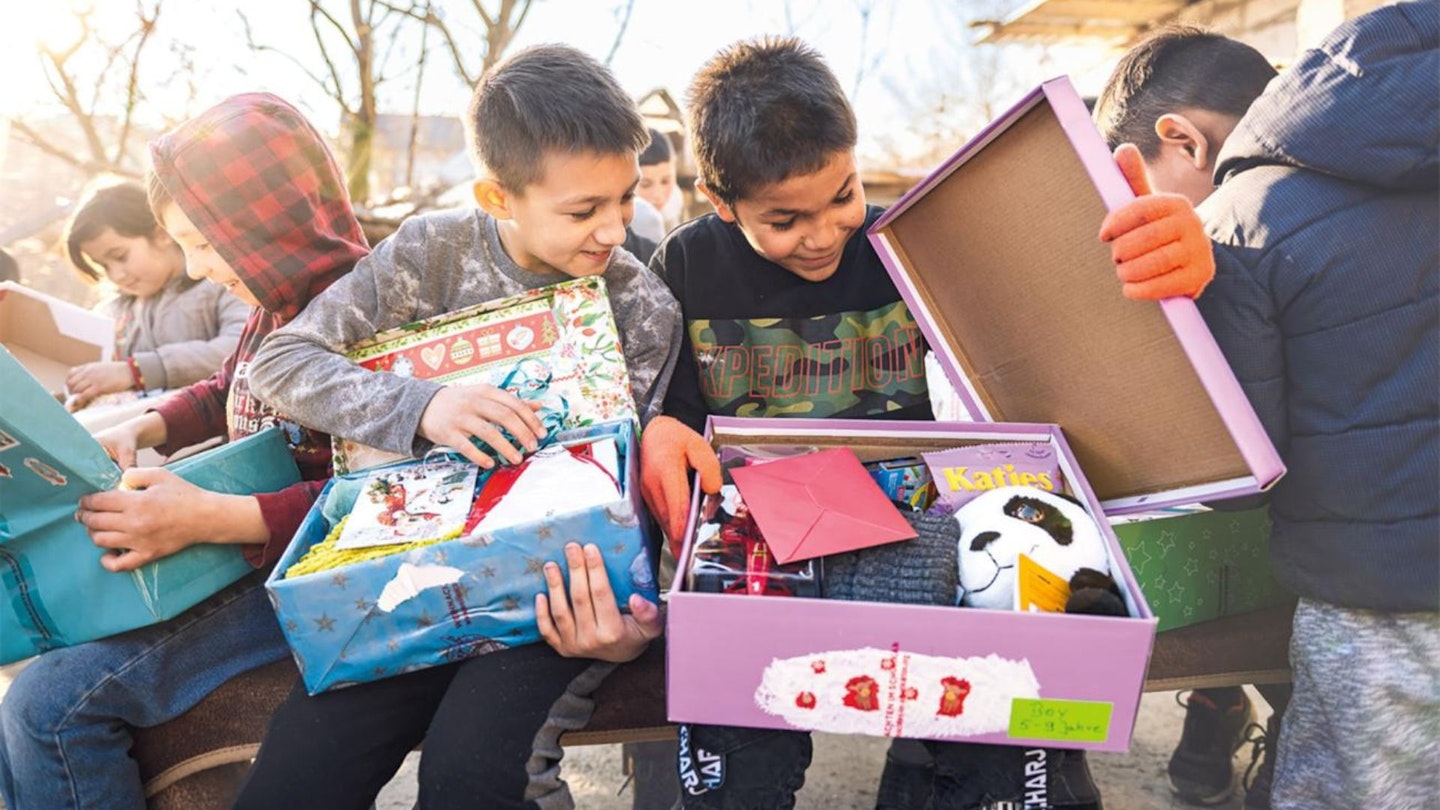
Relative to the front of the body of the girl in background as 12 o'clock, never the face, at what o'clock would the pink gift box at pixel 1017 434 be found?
The pink gift box is roughly at 10 o'clock from the girl in background.

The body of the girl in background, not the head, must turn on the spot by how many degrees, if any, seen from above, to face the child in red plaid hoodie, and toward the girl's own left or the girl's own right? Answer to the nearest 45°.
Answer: approximately 45° to the girl's own left

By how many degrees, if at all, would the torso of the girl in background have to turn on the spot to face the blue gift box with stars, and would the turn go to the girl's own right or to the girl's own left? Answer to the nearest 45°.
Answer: approximately 45° to the girl's own left

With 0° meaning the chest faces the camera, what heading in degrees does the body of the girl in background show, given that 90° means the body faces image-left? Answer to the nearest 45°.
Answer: approximately 45°

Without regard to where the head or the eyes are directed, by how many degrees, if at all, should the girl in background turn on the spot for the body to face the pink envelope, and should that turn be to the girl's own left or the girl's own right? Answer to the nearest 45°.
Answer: approximately 45° to the girl's own left

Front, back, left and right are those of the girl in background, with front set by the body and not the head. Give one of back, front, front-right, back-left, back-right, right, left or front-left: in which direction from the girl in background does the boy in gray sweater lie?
front-left
